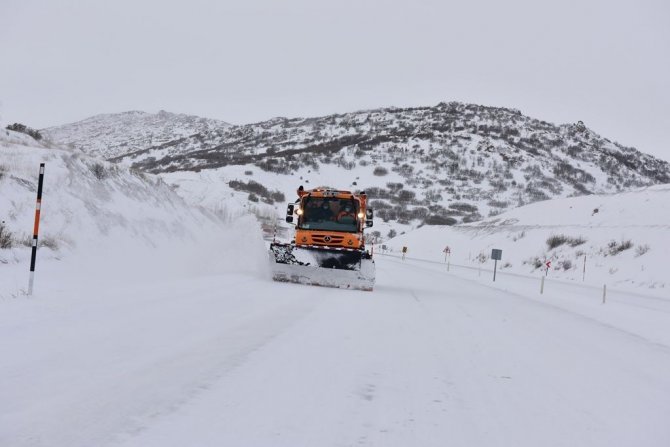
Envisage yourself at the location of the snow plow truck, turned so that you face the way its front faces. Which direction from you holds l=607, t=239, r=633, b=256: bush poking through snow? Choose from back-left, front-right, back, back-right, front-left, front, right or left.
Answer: back-left

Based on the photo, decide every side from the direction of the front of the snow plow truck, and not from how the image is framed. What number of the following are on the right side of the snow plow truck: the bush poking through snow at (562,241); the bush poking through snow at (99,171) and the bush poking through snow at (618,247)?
1

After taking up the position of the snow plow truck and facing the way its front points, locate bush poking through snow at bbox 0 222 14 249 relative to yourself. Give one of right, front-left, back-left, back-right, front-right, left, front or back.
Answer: front-right

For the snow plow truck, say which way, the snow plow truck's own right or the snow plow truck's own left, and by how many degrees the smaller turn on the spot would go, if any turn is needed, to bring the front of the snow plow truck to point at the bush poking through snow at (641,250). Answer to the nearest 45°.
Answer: approximately 135° to the snow plow truck's own left

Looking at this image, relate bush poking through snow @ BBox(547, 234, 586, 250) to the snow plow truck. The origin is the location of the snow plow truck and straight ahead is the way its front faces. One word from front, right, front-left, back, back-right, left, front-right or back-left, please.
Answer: back-left

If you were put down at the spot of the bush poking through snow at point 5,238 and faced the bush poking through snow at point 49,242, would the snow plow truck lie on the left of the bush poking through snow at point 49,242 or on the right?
right

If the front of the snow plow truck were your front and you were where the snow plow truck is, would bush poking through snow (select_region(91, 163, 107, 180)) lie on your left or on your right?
on your right

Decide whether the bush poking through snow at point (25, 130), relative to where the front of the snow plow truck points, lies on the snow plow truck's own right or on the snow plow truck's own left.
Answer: on the snow plow truck's own right

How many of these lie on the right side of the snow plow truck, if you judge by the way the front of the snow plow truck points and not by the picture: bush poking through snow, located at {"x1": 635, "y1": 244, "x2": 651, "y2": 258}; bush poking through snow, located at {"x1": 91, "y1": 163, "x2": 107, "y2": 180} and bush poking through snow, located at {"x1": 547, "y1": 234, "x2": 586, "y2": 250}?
1

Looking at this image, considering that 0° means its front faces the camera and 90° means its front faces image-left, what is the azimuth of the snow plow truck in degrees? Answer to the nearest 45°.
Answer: approximately 0°
